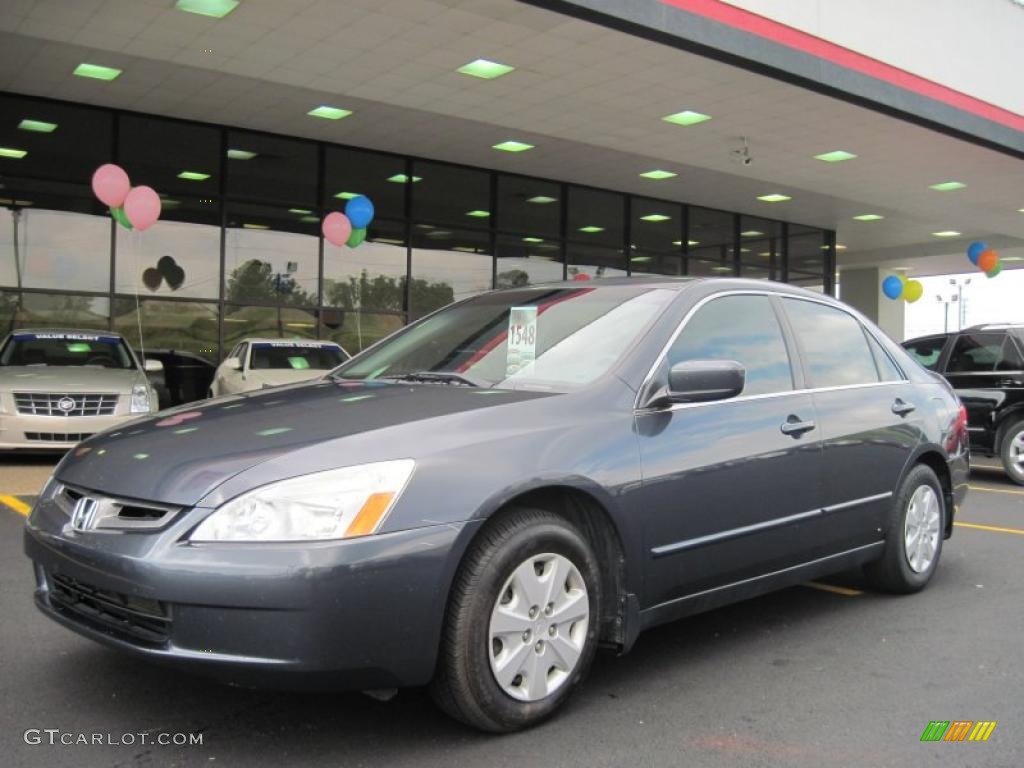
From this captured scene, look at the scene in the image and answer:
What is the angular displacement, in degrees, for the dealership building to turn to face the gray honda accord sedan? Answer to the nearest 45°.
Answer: approximately 45° to its right

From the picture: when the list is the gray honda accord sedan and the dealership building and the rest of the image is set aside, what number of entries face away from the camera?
0

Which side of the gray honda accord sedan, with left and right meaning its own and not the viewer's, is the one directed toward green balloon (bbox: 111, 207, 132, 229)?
right

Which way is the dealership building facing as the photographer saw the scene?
facing the viewer and to the right of the viewer

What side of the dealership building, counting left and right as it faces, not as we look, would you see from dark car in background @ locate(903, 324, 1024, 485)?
front

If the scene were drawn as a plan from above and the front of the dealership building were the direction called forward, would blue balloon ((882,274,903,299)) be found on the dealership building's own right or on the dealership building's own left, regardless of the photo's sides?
on the dealership building's own left

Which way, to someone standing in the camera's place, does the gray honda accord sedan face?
facing the viewer and to the left of the viewer

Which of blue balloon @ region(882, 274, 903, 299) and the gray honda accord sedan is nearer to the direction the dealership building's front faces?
the gray honda accord sedan

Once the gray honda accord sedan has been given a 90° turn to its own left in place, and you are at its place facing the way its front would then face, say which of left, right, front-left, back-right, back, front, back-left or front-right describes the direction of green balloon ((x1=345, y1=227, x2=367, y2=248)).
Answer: back-left
